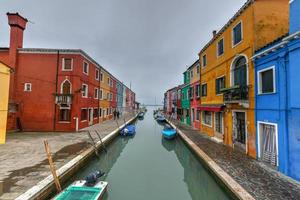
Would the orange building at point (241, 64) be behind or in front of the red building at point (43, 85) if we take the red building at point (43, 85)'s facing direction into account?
in front

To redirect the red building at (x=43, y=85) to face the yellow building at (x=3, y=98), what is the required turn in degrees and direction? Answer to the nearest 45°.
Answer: approximately 45° to its right

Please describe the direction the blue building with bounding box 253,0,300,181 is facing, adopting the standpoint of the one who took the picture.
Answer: facing the viewer and to the left of the viewer

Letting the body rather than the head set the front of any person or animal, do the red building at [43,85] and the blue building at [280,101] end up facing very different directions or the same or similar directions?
very different directions

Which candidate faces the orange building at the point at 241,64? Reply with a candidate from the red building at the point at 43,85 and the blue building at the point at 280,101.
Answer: the red building

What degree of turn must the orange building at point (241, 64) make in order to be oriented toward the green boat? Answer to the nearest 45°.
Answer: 0° — it already faces it

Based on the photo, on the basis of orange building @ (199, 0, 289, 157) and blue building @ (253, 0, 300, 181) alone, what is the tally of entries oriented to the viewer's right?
0

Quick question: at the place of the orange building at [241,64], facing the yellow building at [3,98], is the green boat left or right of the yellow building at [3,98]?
left

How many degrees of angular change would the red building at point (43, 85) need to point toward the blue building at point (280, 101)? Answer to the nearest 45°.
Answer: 0° — it already faces it

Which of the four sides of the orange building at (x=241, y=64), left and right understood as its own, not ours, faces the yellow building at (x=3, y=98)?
front

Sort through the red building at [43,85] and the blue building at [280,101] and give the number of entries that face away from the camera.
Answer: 0

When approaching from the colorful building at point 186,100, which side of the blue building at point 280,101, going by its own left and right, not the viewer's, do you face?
right

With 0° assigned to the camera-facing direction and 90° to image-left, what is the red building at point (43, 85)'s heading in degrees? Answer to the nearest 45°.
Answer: approximately 315°
